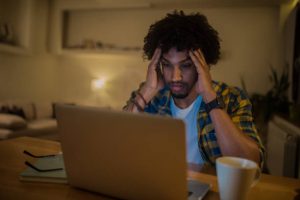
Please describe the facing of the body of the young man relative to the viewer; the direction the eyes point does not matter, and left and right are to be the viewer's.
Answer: facing the viewer and to the left of the viewer

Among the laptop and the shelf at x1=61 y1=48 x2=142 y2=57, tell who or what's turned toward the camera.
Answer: the shelf

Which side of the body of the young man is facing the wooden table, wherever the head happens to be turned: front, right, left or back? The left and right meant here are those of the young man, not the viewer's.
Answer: front

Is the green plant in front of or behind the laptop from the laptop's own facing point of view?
in front

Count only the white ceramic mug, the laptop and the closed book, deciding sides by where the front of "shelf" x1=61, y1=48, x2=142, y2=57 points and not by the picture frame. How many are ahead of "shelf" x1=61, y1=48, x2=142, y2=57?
3

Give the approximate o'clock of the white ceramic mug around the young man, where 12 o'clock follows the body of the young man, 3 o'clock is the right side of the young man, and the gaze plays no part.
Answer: The white ceramic mug is roughly at 10 o'clock from the young man.

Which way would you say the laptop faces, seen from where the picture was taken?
facing away from the viewer and to the right of the viewer

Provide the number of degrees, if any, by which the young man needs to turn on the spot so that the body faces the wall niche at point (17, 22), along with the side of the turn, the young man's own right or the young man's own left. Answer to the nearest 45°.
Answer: approximately 90° to the young man's own right

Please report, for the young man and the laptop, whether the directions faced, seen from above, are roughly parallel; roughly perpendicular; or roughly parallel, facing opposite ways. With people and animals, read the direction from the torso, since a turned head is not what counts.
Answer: roughly parallel, facing opposite ways

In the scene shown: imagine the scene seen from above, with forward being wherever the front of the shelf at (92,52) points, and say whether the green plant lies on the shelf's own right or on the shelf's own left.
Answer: on the shelf's own left

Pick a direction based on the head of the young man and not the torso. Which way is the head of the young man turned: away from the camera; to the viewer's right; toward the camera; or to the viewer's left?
toward the camera

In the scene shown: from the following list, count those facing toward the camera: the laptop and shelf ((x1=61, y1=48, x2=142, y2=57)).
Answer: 1

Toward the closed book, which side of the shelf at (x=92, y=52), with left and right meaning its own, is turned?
front

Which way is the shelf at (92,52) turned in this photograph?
toward the camera

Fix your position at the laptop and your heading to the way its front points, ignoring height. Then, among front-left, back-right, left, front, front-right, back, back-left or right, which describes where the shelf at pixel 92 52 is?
front-left
